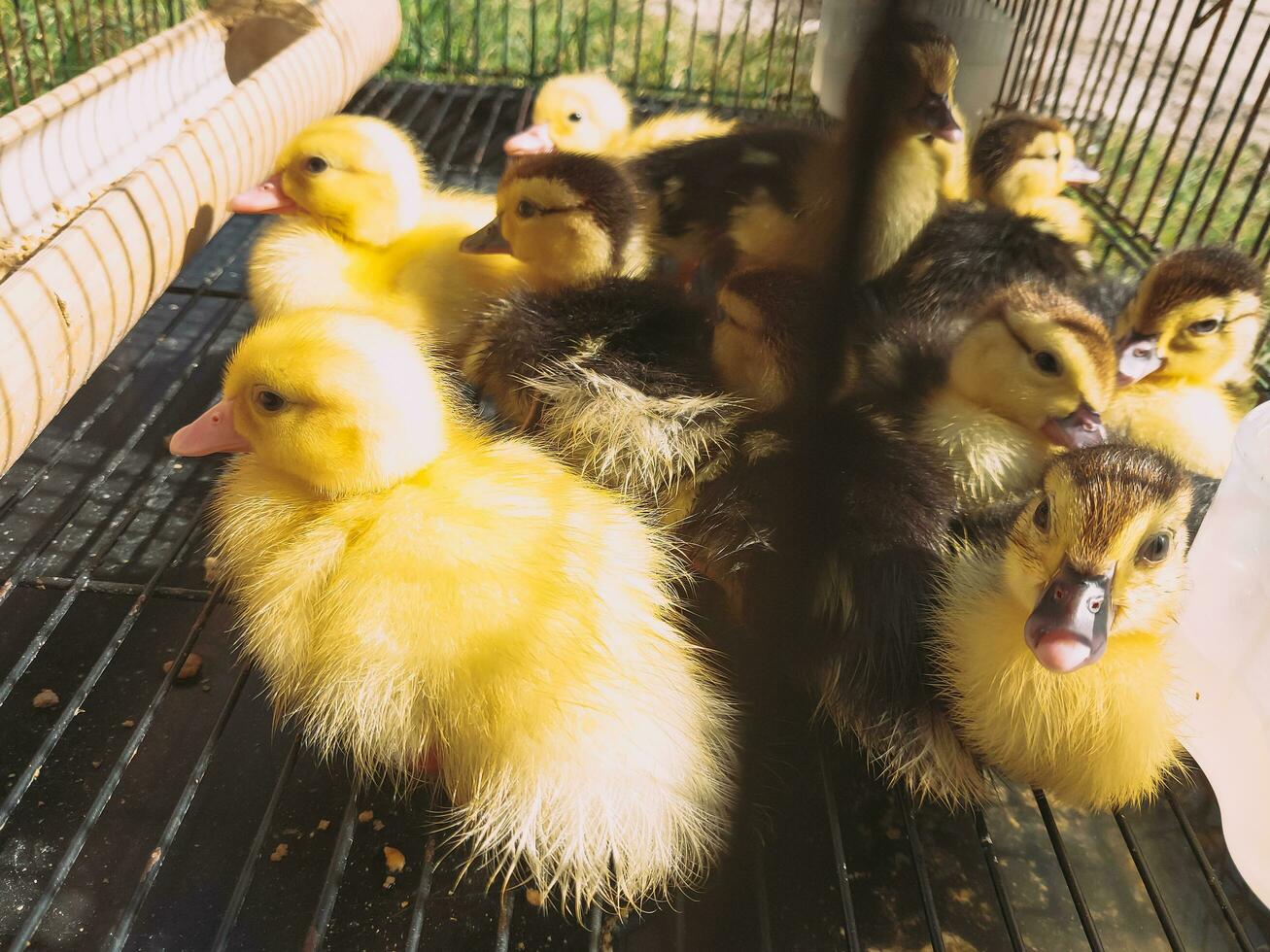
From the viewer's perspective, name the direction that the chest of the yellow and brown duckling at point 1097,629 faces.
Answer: toward the camera

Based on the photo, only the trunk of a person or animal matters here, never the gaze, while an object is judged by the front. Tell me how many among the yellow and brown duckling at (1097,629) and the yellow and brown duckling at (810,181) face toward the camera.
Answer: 1

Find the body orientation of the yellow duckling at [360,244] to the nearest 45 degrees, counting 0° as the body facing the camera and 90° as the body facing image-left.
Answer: approximately 90°

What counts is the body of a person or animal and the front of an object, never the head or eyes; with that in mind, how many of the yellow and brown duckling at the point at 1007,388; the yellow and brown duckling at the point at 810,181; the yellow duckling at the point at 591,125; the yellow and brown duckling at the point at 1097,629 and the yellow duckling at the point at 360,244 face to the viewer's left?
2

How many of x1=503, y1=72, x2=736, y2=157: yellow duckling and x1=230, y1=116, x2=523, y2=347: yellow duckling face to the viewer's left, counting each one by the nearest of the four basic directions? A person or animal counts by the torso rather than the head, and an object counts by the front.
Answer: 2

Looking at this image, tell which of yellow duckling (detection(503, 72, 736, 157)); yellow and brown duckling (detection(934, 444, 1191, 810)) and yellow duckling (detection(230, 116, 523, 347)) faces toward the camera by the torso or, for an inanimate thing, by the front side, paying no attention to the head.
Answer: the yellow and brown duckling

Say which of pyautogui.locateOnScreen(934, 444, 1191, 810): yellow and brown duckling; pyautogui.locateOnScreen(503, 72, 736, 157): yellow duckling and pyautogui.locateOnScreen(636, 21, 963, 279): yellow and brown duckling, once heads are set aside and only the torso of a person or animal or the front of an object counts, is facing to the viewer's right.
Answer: pyautogui.locateOnScreen(636, 21, 963, 279): yellow and brown duckling

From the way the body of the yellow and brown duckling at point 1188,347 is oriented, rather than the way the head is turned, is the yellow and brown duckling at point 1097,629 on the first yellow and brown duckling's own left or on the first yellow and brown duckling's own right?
on the first yellow and brown duckling's own left

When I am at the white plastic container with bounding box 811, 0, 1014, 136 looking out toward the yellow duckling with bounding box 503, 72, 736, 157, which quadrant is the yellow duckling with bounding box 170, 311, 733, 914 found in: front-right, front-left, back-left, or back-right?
front-left

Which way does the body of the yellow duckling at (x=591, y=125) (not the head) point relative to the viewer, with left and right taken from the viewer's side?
facing to the left of the viewer

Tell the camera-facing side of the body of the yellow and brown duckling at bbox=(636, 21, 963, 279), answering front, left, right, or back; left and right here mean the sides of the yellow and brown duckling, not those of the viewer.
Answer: right

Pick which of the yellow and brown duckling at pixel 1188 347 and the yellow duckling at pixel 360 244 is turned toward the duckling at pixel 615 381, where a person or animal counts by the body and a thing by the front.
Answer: the yellow and brown duckling

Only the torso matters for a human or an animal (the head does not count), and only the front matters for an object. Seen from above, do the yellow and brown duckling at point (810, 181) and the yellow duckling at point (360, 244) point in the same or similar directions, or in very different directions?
very different directions
